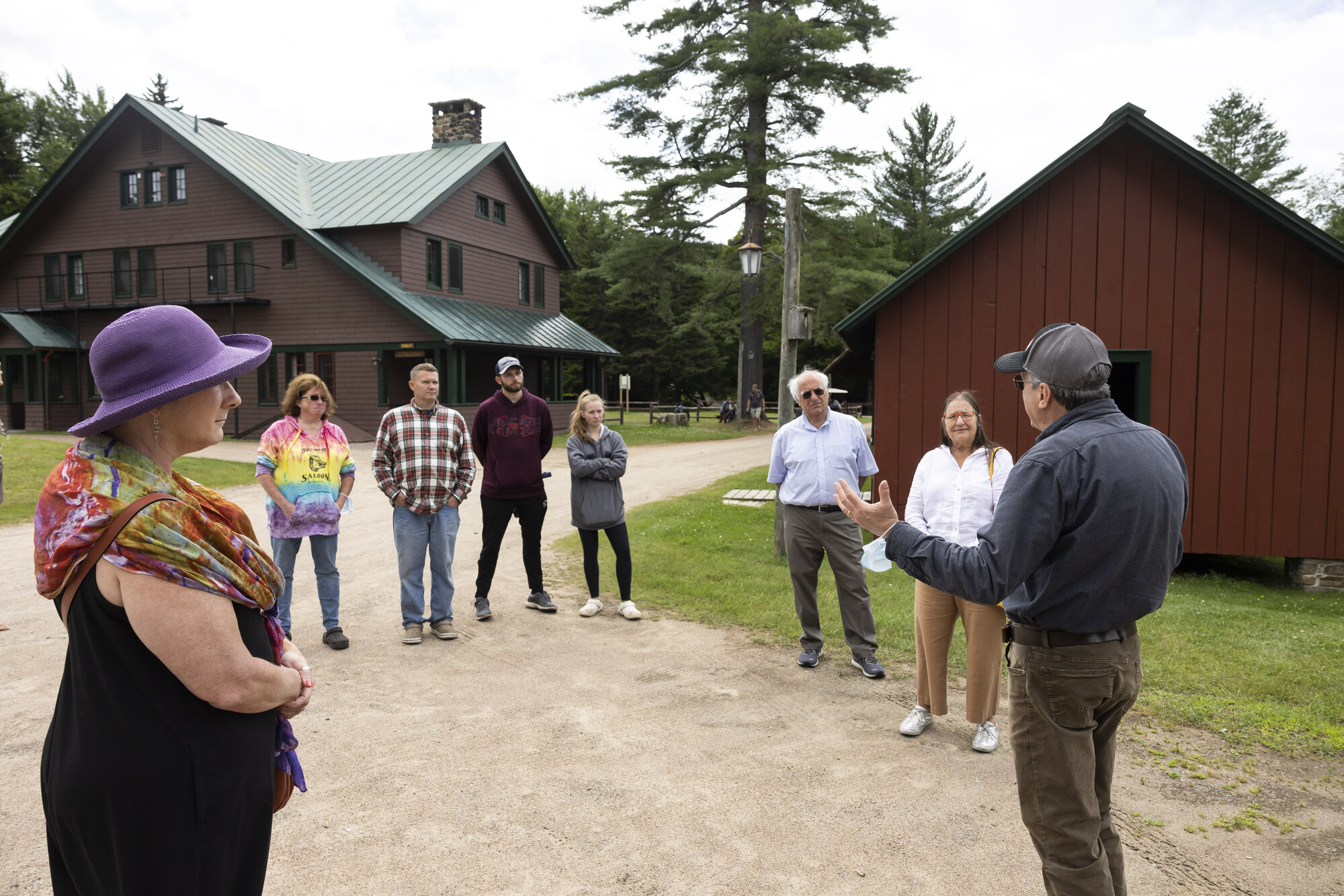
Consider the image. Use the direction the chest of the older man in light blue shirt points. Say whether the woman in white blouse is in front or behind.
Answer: in front

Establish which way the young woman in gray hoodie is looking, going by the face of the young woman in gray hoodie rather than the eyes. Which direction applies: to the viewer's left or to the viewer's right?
to the viewer's right

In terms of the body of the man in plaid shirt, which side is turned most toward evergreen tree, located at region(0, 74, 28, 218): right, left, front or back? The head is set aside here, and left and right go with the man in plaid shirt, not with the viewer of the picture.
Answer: back

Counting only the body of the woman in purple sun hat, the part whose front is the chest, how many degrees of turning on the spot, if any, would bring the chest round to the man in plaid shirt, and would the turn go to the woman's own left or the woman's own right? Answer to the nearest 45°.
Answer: approximately 90° to the woman's own left

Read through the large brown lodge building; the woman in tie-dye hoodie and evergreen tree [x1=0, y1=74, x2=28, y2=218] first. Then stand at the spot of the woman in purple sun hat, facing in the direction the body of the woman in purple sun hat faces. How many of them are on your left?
3

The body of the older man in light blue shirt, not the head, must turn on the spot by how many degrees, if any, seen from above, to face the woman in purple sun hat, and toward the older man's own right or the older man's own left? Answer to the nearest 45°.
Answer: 0° — they already face them

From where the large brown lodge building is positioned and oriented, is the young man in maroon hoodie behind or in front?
in front

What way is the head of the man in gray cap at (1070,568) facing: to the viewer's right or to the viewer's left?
to the viewer's left

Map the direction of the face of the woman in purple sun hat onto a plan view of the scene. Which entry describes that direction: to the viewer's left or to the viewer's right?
to the viewer's right

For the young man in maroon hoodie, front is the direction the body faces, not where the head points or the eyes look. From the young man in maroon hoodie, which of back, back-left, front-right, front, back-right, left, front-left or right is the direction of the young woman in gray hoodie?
left

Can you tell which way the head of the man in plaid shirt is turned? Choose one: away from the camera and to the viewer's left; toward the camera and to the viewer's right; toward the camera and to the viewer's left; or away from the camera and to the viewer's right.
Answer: toward the camera and to the viewer's right

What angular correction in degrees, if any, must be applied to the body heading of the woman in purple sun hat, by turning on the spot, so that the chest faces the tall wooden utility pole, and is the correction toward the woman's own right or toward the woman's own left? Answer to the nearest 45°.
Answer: approximately 45° to the woman's own left

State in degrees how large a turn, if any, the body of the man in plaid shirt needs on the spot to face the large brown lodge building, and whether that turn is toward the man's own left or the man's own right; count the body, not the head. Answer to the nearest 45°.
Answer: approximately 180°
